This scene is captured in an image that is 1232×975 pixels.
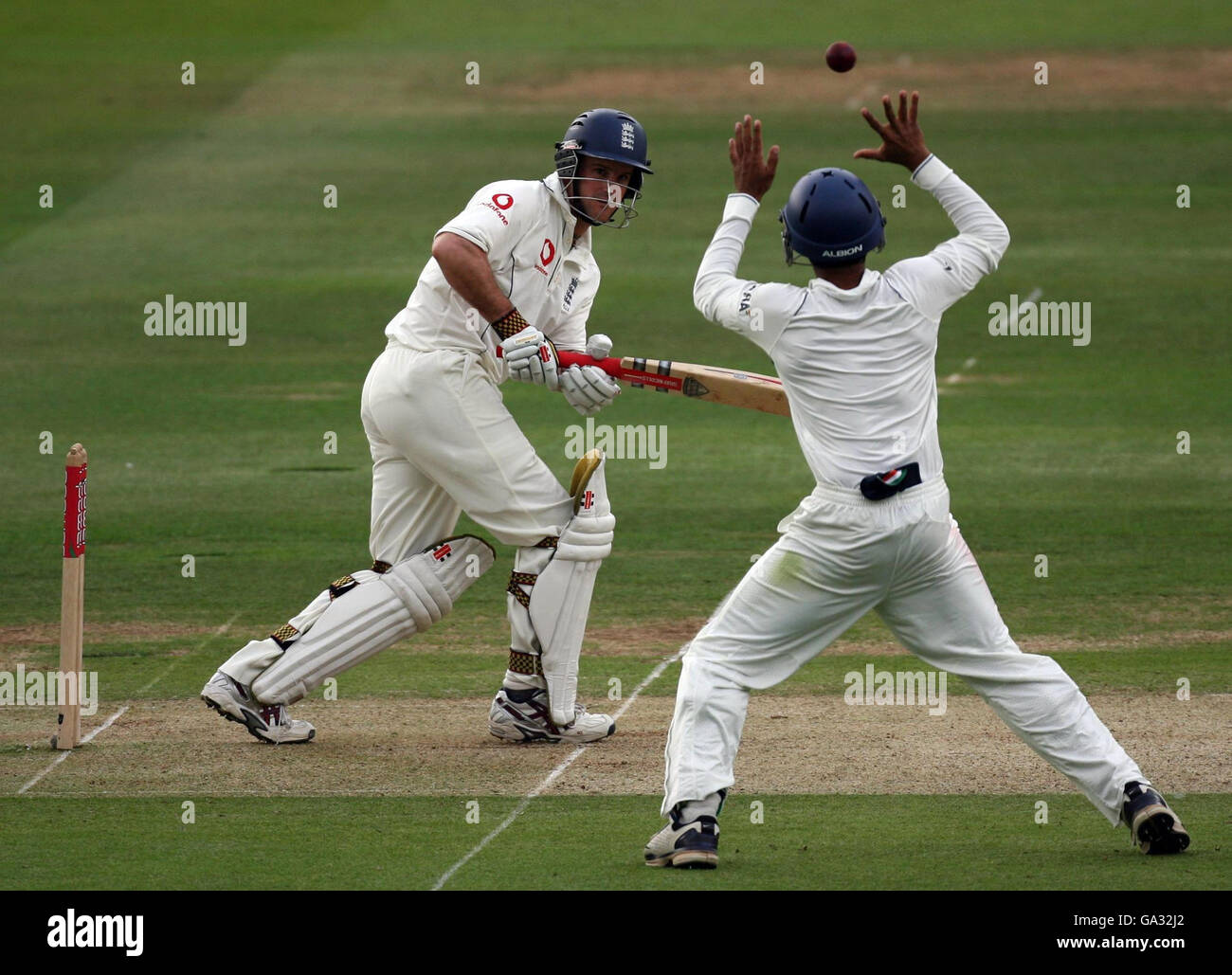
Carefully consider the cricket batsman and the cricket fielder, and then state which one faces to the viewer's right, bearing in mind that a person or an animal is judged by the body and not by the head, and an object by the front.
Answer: the cricket batsman

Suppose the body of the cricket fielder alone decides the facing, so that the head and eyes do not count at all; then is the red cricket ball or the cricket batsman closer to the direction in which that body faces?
the red cricket ball

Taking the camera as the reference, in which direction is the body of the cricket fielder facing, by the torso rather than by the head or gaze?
away from the camera

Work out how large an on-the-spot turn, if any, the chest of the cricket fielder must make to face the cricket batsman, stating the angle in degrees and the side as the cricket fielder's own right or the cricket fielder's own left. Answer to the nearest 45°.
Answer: approximately 45° to the cricket fielder's own left

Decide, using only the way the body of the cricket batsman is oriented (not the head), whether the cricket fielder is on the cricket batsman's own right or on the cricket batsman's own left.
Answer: on the cricket batsman's own right

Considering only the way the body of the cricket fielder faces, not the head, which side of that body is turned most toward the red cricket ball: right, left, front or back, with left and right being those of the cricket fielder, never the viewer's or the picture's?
front

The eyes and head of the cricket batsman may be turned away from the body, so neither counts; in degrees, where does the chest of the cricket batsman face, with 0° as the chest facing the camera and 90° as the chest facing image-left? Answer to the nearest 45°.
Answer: approximately 270°
